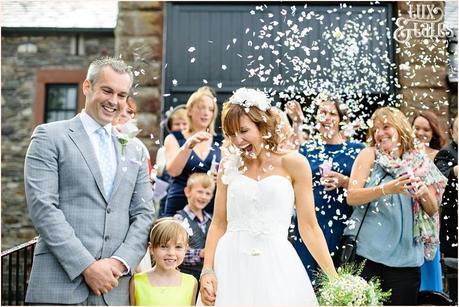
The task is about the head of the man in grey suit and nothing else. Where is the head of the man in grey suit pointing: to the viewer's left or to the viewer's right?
to the viewer's right

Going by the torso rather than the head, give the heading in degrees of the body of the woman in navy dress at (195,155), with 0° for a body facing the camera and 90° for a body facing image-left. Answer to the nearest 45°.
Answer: approximately 315°

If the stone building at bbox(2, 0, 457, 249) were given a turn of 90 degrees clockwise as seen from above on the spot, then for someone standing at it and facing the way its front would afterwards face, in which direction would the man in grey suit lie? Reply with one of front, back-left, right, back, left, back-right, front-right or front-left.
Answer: left

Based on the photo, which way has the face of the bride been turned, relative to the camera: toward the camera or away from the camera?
toward the camera

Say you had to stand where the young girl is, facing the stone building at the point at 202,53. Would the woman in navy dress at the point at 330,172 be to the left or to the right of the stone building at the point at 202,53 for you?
right

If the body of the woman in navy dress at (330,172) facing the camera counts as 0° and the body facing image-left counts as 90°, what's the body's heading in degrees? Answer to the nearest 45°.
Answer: approximately 0°

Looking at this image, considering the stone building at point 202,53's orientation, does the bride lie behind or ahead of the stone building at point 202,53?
ahead

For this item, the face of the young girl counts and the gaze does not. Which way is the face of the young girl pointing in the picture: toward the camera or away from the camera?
toward the camera

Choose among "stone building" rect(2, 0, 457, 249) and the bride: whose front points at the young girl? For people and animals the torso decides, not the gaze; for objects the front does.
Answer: the stone building

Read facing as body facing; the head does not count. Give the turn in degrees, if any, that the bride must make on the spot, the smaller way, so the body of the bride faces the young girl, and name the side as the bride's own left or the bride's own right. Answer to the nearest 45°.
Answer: approximately 90° to the bride's own right

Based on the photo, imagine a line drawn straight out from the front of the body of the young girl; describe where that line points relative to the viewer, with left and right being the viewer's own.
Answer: facing the viewer

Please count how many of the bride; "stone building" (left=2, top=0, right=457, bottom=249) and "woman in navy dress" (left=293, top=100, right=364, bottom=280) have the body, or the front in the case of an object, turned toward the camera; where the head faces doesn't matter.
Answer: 3

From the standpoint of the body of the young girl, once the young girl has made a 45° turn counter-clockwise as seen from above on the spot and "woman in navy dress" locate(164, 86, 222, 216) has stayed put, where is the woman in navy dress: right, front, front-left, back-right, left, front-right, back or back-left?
back-left

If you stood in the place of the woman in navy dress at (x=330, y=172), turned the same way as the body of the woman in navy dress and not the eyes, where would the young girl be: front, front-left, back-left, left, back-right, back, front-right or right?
front-right

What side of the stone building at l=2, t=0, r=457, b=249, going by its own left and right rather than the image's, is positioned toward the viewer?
front

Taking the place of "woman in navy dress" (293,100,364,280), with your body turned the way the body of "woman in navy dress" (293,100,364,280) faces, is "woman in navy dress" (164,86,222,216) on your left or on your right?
on your right

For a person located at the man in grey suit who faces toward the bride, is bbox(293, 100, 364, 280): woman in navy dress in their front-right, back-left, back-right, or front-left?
front-left

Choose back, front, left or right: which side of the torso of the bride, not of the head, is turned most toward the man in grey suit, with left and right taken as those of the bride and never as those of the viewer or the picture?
right
